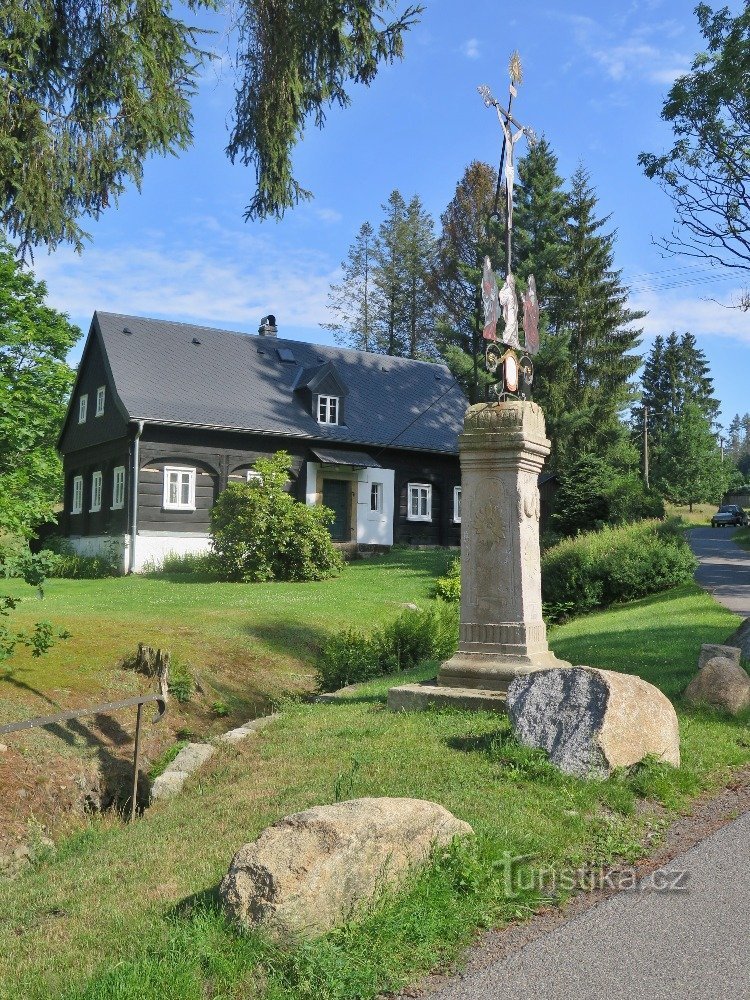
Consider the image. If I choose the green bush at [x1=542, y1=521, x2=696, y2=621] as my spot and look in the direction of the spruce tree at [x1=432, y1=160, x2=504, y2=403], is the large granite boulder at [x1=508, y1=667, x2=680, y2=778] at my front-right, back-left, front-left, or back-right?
back-left

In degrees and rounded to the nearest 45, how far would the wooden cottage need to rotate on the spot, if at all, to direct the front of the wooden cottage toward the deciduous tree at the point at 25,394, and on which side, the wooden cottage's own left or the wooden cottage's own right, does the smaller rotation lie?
approximately 45° to the wooden cottage's own right

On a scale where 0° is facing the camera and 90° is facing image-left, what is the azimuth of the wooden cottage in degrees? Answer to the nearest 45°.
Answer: approximately 315°

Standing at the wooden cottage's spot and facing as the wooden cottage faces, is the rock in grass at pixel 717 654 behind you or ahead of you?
ahead

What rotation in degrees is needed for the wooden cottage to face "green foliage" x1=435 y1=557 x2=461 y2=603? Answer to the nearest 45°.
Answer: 0° — it already faces it

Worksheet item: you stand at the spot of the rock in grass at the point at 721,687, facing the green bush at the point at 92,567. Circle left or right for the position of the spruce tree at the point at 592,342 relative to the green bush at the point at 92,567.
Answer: right

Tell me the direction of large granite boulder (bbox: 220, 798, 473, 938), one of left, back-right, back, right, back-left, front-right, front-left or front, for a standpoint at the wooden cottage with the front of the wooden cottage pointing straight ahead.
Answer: front-right

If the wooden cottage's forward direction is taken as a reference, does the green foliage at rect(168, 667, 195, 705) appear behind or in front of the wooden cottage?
in front

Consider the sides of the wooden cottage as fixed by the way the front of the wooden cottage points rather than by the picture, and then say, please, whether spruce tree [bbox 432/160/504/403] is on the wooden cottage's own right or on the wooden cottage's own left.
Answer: on the wooden cottage's own left

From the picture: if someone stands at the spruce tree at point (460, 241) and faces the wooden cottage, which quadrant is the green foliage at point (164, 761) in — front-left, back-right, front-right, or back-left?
front-left
